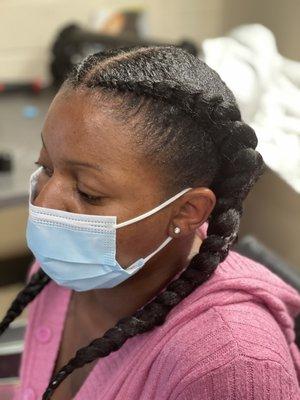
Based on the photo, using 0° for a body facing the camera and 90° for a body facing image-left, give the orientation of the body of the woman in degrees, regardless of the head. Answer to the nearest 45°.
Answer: approximately 45°
